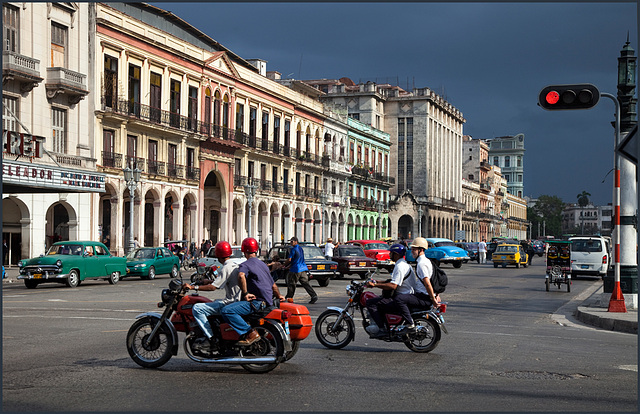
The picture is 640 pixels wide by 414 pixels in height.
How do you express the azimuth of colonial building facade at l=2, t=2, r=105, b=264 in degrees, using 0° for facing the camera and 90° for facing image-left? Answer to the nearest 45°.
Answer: approximately 315°

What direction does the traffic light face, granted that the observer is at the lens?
facing the viewer

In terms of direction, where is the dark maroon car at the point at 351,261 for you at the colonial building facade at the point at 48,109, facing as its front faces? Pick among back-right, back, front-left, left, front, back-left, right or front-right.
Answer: front

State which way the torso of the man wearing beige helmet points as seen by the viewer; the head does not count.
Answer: to the viewer's left

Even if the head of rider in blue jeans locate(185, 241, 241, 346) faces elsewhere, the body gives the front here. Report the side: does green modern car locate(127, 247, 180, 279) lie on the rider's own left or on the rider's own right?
on the rider's own right

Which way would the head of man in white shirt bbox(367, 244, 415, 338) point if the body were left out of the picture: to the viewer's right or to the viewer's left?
to the viewer's left
